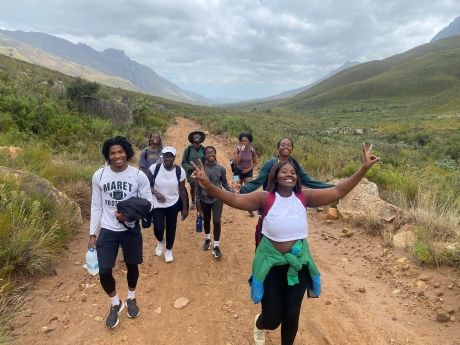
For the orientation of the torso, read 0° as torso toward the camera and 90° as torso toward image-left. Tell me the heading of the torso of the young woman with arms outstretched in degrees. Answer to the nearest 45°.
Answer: approximately 0°

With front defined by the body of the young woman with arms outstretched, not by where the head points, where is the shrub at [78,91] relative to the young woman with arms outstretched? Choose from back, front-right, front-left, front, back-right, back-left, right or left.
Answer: back-right
